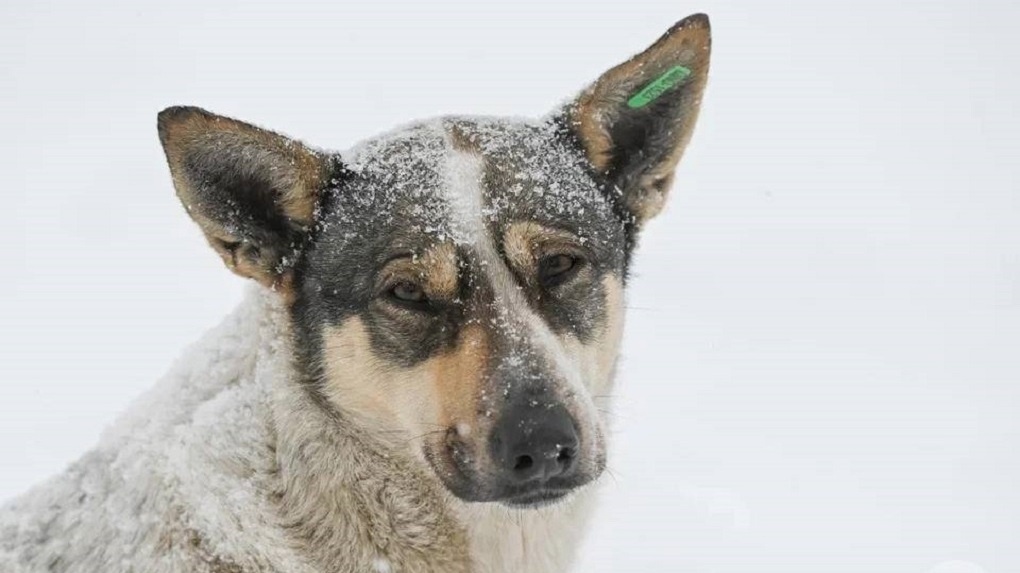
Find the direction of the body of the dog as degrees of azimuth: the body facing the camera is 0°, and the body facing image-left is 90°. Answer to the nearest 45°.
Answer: approximately 315°
